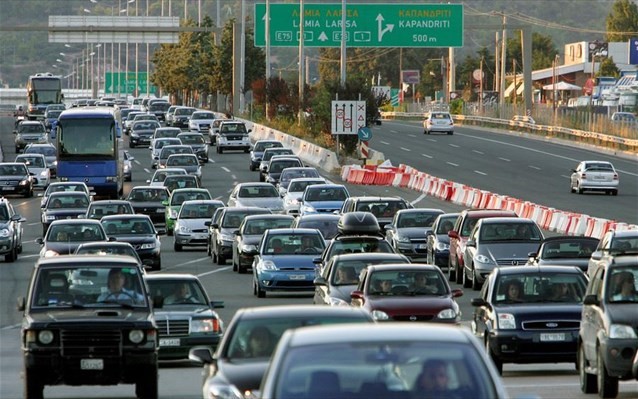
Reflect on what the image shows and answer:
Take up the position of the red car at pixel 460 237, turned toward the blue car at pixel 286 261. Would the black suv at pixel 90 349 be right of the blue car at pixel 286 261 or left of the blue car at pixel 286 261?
left

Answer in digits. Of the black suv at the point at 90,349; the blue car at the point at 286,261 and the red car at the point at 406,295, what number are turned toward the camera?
3

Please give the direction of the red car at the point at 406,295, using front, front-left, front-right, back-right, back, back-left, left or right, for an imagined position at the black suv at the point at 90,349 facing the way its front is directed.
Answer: back-left

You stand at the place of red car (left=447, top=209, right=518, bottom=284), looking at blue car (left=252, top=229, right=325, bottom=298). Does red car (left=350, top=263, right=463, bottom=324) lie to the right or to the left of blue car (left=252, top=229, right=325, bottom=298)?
left

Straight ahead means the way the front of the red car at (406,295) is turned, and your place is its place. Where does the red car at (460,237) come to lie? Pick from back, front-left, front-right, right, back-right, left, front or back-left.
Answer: back

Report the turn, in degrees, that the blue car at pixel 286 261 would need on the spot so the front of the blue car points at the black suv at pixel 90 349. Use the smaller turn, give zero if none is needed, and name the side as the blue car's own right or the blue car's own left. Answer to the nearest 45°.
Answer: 0° — it already faces it

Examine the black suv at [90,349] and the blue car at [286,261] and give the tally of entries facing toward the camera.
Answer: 2

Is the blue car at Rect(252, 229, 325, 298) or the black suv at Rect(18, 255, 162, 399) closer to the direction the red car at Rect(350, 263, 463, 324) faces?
the black suv
